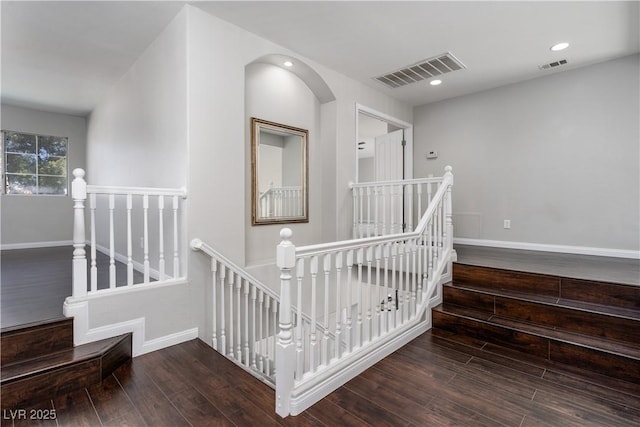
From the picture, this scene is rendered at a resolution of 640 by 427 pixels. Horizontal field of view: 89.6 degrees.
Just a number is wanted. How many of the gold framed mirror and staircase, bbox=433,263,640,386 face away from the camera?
0

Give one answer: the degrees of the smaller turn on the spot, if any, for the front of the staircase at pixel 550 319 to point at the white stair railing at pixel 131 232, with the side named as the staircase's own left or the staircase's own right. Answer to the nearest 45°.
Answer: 0° — it already faces it

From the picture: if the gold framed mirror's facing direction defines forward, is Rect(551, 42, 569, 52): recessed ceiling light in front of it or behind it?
in front

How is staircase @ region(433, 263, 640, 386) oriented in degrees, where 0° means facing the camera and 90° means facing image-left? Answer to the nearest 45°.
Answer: approximately 45°

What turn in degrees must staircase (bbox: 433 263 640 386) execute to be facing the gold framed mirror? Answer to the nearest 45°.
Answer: approximately 45° to its right

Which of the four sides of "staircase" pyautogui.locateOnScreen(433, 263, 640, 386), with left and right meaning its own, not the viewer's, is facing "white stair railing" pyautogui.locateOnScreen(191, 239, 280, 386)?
front

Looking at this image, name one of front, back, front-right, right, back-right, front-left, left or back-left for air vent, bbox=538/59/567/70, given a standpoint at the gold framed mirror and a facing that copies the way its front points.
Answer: front-left

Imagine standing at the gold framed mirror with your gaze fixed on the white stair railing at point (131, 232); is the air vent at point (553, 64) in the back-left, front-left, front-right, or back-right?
back-left
